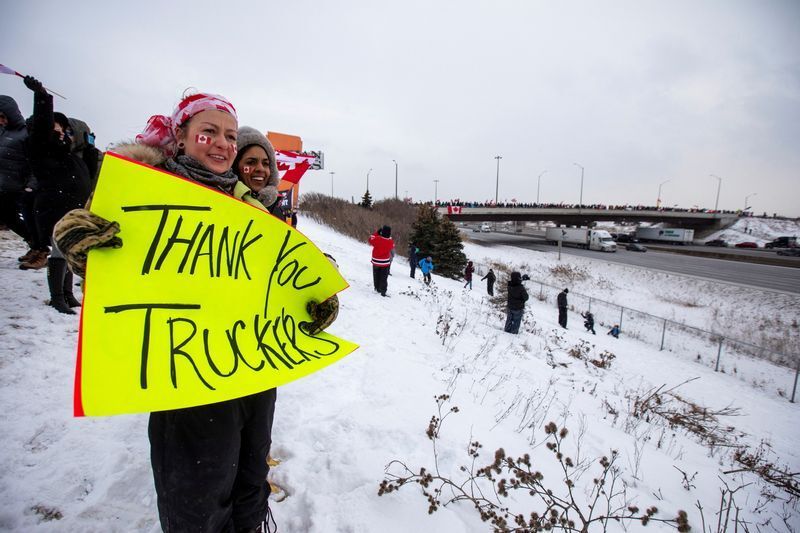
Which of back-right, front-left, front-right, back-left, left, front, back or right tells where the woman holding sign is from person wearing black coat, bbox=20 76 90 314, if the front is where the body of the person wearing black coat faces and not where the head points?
front-right

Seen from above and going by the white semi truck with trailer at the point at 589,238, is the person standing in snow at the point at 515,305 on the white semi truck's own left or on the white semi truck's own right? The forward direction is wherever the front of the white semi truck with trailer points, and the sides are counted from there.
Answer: on the white semi truck's own right

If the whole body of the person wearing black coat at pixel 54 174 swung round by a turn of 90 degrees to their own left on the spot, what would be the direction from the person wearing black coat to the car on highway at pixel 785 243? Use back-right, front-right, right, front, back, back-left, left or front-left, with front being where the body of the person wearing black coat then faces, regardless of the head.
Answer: front-right

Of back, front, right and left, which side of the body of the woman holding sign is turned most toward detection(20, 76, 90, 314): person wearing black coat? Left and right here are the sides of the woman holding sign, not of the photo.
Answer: back

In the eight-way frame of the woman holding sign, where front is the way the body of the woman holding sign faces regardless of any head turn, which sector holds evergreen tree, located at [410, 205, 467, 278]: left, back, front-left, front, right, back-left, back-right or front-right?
left

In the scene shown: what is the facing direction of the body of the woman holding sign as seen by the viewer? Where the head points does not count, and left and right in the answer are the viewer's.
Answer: facing the viewer and to the right of the viewer

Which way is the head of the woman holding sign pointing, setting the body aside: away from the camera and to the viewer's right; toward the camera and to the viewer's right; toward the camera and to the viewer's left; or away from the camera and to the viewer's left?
toward the camera and to the viewer's right

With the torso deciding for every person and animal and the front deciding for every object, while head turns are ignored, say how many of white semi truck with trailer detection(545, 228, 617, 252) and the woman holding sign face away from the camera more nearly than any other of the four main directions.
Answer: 0

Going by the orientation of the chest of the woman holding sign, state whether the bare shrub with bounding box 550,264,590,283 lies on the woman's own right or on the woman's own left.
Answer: on the woman's own left

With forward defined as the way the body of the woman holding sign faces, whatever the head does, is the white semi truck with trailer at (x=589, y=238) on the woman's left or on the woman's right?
on the woman's left
